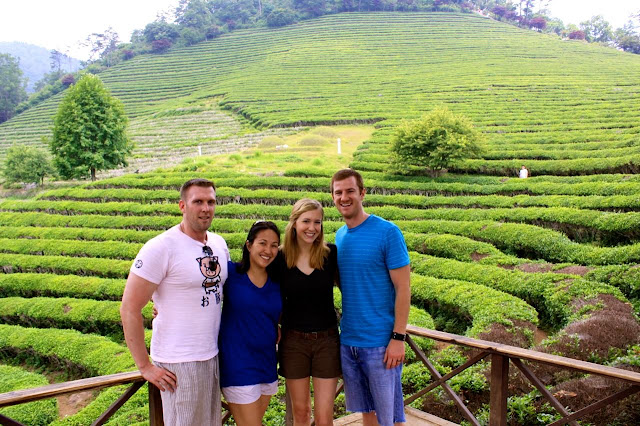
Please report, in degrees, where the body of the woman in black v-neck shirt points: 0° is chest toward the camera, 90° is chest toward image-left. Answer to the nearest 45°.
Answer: approximately 0°

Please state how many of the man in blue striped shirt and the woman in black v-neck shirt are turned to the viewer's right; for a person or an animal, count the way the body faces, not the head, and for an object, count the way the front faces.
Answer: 0

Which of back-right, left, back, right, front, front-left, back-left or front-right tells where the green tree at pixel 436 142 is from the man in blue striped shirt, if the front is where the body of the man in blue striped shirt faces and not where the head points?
back-right

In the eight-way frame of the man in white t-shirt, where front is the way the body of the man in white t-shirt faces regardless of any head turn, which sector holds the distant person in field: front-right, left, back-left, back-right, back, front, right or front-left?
left

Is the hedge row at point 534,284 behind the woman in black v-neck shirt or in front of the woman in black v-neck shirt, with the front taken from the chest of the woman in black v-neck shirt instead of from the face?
behind

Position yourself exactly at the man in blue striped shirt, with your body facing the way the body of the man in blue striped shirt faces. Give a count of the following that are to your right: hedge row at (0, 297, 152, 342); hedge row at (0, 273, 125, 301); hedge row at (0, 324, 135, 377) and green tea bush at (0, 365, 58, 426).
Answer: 4

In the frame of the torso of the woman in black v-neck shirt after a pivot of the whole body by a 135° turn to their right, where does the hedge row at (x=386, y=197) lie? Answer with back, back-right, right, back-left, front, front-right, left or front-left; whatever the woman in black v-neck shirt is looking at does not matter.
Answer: front-right

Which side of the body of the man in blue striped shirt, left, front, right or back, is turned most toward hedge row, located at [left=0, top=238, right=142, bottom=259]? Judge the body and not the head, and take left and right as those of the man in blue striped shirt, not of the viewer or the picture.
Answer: right

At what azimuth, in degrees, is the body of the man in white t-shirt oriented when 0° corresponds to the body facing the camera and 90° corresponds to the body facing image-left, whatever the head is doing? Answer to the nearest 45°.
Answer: approximately 315°

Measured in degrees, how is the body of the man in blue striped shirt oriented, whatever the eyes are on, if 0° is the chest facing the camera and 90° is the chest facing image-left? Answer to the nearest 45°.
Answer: approximately 45°

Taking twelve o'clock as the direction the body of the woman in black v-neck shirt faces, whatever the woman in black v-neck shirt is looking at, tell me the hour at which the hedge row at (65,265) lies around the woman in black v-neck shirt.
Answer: The hedge row is roughly at 5 o'clock from the woman in black v-neck shirt.
